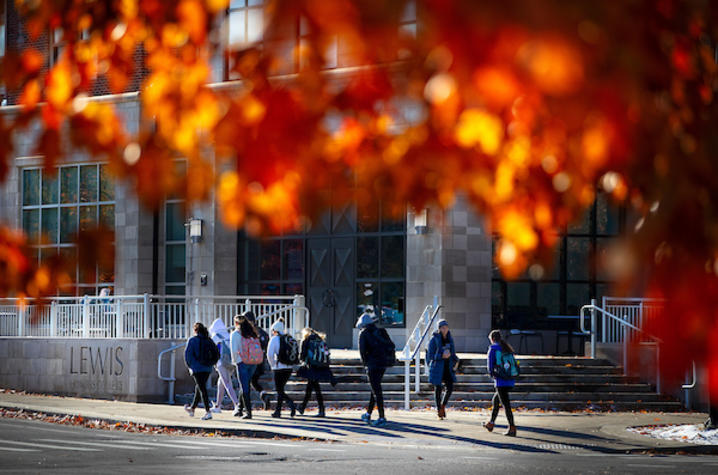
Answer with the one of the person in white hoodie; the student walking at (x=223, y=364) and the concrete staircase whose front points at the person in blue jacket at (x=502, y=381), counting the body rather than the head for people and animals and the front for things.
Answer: the concrete staircase

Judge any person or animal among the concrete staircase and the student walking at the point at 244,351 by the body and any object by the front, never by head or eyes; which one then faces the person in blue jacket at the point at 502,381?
the concrete staircase

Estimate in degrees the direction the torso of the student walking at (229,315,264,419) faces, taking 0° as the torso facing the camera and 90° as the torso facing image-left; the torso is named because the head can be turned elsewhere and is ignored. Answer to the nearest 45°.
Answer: approximately 135°

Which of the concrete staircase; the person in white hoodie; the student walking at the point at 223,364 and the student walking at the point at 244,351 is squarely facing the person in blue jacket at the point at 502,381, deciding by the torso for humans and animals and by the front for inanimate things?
the concrete staircase

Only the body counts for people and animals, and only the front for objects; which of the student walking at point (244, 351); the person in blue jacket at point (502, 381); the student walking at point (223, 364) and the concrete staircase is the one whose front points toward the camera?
the concrete staircase

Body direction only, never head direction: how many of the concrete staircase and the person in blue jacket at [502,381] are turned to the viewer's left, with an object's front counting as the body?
1

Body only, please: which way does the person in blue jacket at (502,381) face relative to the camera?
to the viewer's left

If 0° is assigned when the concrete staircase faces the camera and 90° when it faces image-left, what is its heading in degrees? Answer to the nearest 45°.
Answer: approximately 0°

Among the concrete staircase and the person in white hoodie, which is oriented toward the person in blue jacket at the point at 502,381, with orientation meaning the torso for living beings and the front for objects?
the concrete staircase
